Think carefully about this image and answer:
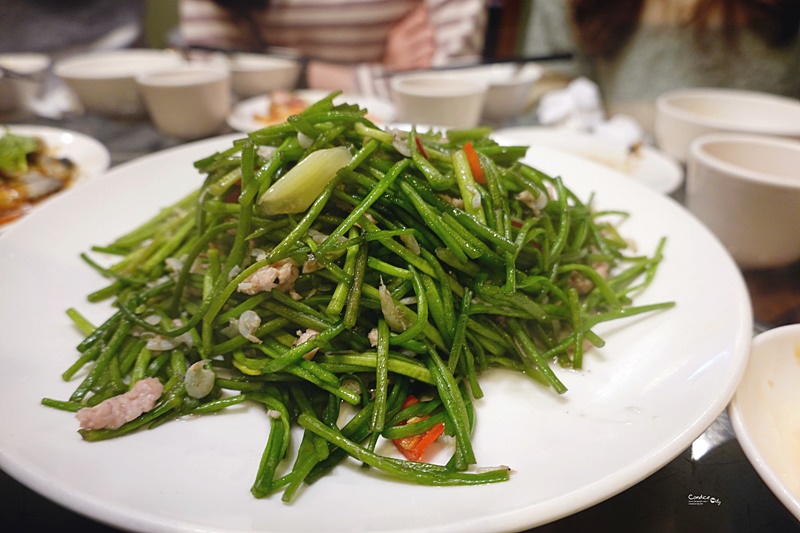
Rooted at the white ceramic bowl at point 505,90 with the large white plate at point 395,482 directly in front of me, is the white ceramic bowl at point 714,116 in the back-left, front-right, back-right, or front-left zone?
front-left

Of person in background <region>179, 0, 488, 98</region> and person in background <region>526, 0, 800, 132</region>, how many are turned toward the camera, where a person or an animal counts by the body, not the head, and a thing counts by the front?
2

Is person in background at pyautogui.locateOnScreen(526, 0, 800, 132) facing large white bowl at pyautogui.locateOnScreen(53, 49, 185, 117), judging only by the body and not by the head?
no

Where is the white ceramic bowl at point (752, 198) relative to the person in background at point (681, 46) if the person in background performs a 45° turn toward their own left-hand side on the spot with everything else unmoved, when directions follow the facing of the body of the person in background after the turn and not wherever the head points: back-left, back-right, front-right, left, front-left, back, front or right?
front-right

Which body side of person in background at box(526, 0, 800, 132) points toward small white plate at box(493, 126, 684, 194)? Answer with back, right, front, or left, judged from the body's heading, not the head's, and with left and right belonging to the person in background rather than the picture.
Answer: front

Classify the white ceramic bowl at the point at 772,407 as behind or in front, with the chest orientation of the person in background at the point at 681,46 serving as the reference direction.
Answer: in front

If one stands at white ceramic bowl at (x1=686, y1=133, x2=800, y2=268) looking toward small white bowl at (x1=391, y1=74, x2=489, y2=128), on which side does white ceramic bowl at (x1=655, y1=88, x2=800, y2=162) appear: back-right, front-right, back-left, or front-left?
front-right

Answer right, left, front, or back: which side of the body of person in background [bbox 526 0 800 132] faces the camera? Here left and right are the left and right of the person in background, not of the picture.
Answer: front

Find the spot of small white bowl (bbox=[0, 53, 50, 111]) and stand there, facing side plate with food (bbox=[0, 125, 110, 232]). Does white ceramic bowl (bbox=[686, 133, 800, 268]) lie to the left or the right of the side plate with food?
left

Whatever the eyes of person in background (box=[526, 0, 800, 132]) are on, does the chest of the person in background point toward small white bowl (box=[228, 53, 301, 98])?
no

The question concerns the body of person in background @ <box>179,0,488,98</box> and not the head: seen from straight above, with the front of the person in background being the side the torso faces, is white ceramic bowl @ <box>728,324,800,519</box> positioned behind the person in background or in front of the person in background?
in front

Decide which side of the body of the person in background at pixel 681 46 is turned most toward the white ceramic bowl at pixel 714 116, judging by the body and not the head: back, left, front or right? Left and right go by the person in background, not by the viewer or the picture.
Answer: front
